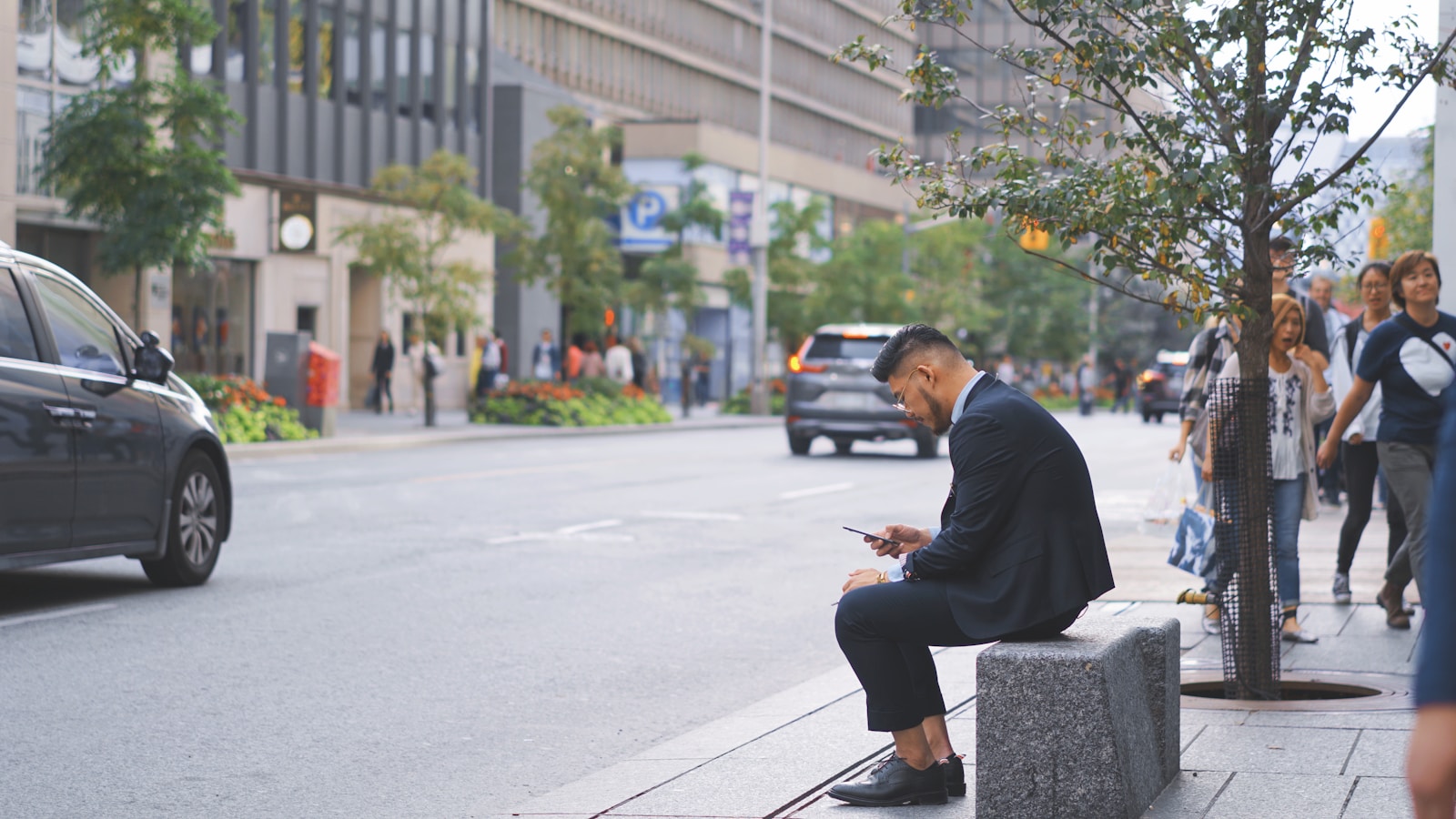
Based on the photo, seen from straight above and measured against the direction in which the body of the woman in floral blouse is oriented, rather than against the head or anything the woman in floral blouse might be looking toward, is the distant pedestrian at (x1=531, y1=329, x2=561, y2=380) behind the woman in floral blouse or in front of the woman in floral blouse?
behind

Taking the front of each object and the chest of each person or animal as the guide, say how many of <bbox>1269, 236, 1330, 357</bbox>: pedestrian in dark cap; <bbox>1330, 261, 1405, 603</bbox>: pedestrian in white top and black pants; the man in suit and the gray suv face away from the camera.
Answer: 1

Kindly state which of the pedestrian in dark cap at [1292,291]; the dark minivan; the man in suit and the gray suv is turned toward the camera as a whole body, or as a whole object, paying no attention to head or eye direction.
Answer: the pedestrian in dark cap

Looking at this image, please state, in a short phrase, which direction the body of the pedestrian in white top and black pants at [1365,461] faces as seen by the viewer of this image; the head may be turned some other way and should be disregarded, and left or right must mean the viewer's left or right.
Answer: facing the viewer

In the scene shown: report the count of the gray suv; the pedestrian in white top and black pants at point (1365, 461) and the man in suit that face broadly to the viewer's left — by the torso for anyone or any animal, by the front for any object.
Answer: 1

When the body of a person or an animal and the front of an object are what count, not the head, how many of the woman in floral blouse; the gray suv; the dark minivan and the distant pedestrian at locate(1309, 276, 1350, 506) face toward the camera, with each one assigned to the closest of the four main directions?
2

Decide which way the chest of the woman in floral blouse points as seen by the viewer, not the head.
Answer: toward the camera

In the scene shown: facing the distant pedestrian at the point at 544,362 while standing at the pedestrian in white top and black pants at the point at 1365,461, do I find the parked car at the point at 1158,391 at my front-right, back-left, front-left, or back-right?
front-right

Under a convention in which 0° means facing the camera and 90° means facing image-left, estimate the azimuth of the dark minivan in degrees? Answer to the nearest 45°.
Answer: approximately 225°

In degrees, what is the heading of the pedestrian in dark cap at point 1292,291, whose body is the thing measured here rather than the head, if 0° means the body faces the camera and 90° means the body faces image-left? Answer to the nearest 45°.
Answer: approximately 0°

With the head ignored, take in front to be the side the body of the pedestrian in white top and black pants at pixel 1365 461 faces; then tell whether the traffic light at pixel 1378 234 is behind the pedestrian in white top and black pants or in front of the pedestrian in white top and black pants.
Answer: behind

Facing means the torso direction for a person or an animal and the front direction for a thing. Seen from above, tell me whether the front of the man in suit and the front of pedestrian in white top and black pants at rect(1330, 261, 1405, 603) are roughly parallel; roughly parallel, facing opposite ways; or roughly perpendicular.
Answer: roughly perpendicular

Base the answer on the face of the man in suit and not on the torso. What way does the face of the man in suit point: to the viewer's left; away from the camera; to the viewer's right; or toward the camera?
to the viewer's left

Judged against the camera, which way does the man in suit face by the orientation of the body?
to the viewer's left

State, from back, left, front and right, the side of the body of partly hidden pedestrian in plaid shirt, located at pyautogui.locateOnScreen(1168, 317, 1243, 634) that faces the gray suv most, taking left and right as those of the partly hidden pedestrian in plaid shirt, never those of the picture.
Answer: back

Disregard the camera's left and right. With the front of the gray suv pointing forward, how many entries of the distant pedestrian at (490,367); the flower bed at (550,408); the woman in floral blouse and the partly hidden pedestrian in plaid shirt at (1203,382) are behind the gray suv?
2

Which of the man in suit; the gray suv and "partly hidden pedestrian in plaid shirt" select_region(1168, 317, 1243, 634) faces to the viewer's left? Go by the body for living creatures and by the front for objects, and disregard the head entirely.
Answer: the man in suit
